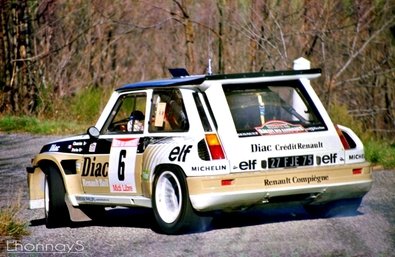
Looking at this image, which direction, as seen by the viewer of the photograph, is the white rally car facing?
facing away from the viewer and to the left of the viewer
